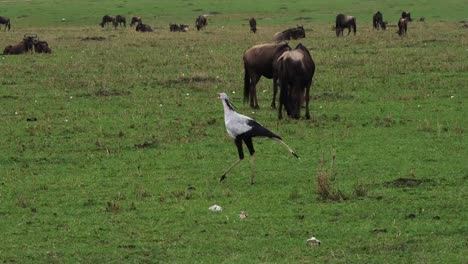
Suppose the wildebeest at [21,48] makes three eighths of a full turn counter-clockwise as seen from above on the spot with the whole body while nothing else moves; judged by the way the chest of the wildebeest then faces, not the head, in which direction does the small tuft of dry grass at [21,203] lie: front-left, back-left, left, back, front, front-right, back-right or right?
back-left

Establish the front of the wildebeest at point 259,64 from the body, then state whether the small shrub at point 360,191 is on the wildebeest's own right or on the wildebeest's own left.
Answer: on the wildebeest's own right

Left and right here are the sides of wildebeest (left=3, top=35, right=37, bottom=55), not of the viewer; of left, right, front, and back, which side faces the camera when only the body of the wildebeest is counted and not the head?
right

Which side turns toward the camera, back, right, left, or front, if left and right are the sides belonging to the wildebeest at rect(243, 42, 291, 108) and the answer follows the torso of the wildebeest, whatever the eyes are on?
right

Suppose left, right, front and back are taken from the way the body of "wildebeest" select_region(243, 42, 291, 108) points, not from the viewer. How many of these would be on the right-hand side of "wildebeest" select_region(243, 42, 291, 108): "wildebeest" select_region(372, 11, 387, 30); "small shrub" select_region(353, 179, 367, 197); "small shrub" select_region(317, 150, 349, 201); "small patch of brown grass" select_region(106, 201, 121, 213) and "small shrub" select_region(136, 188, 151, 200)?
4

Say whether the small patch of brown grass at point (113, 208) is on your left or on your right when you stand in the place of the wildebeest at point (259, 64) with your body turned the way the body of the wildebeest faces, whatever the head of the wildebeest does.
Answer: on your right
